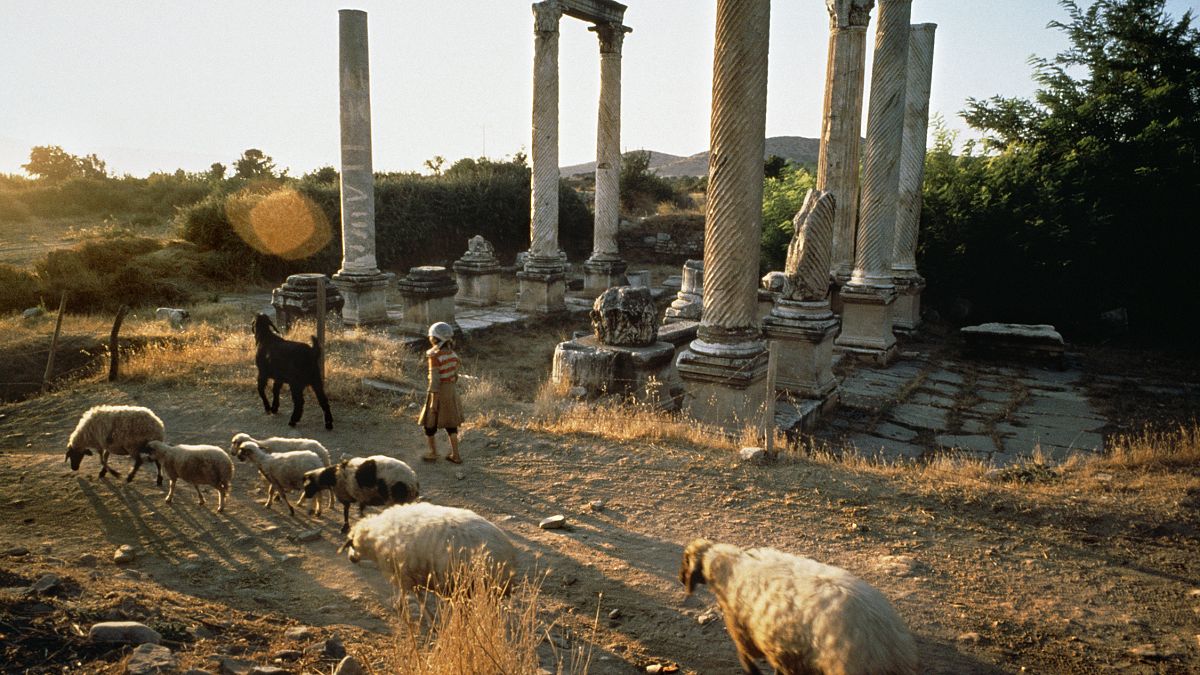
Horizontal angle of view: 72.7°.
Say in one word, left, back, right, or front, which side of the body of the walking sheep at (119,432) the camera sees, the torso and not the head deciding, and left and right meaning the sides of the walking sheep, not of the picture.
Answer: left

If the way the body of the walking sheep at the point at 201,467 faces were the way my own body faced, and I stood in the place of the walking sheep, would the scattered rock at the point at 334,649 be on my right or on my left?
on my left

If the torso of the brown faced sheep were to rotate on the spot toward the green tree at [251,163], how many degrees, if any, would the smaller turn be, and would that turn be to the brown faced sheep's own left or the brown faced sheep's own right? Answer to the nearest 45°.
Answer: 0° — it already faces it

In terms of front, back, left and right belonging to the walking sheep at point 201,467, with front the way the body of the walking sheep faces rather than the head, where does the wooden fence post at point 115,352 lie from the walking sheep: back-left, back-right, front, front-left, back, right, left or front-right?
right

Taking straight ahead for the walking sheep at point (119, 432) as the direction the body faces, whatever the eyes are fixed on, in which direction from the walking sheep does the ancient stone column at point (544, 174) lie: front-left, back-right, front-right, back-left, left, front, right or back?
back-right

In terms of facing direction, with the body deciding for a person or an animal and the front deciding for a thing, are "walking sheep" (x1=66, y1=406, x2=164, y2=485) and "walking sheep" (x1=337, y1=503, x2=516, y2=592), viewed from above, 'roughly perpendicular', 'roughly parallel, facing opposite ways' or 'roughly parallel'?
roughly parallel

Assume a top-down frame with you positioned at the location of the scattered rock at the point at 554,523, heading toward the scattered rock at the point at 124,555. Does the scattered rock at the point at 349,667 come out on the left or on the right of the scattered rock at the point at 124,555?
left

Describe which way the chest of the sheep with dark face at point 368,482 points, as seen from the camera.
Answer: to the viewer's left

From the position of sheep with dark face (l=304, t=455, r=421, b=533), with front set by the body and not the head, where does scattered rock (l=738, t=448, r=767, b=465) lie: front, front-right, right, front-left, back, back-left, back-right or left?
back

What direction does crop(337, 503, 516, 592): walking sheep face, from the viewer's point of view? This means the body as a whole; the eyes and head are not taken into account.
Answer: to the viewer's left

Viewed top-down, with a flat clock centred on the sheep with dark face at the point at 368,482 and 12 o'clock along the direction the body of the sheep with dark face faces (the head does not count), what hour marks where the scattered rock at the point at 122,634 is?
The scattered rock is roughly at 10 o'clock from the sheep with dark face.

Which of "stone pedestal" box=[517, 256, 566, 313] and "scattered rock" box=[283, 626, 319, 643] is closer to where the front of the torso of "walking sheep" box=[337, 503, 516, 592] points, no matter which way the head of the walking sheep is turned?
the scattered rock

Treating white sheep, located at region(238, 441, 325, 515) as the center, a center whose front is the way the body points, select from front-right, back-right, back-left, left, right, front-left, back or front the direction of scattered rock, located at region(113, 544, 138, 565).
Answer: front-left

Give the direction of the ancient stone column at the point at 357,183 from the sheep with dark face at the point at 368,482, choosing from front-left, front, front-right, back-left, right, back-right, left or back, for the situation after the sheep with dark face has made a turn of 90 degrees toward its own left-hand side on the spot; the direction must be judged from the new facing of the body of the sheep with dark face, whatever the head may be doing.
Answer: back

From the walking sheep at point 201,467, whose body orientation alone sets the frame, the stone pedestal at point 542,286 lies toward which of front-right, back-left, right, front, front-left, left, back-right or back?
back-right

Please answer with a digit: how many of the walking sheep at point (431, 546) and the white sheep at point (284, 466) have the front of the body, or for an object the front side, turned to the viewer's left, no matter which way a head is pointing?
2

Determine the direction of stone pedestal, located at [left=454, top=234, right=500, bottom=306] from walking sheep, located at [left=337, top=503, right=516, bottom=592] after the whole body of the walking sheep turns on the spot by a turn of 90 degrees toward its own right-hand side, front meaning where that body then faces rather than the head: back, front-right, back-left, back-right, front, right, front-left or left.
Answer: front
